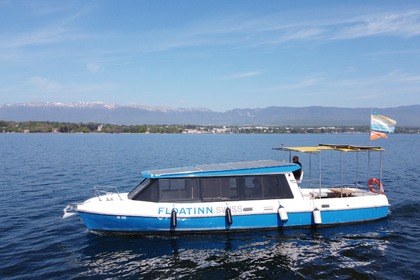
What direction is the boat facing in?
to the viewer's left
